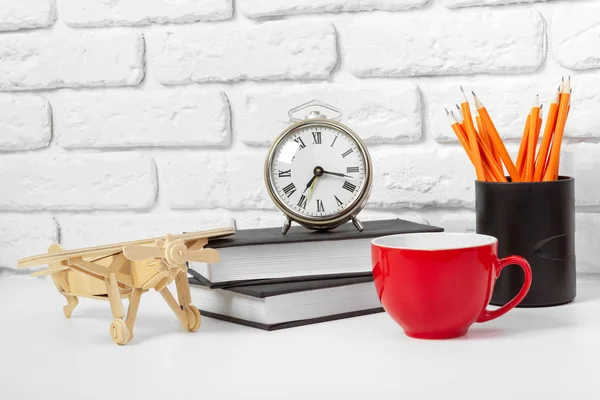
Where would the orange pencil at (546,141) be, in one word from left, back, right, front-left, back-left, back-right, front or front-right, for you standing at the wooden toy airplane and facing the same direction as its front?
front-left

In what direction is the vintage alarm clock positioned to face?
toward the camera

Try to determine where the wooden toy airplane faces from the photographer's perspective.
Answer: facing the viewer and to the right of the viewer

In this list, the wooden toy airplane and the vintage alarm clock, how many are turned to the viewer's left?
0

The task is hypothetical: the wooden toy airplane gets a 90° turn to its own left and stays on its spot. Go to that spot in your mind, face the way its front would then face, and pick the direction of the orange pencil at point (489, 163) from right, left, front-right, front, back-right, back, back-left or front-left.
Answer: front-right
